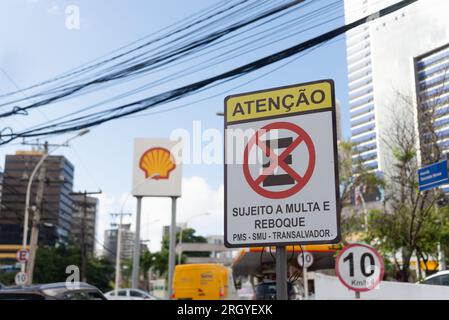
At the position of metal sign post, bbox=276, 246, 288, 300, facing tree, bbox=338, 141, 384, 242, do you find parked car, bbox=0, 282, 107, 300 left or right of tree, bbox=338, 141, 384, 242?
left

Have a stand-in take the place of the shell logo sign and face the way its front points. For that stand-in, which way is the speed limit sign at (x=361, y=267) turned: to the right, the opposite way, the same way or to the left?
the same way

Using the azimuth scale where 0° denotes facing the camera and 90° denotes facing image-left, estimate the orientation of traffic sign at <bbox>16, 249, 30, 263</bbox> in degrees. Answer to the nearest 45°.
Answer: approximately 0°

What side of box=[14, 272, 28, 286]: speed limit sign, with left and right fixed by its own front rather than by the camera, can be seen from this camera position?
front

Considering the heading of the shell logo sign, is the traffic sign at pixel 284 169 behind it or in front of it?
in front

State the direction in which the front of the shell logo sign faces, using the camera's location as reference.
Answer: facing the viewer

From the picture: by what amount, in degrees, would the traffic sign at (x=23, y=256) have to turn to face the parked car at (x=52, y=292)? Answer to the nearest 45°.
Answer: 0° — it already faces it

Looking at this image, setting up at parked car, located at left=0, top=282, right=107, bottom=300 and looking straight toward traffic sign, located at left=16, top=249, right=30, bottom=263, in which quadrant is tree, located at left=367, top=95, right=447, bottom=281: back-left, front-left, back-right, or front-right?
front-right

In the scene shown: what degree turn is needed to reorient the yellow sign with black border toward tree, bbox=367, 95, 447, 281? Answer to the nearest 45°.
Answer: approximately 180°

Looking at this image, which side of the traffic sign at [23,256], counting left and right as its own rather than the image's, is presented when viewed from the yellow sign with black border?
front

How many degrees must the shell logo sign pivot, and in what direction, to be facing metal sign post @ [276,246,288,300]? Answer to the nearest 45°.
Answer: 0° — it already faces it

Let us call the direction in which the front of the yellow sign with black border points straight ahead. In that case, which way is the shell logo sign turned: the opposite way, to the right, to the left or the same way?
the same way
